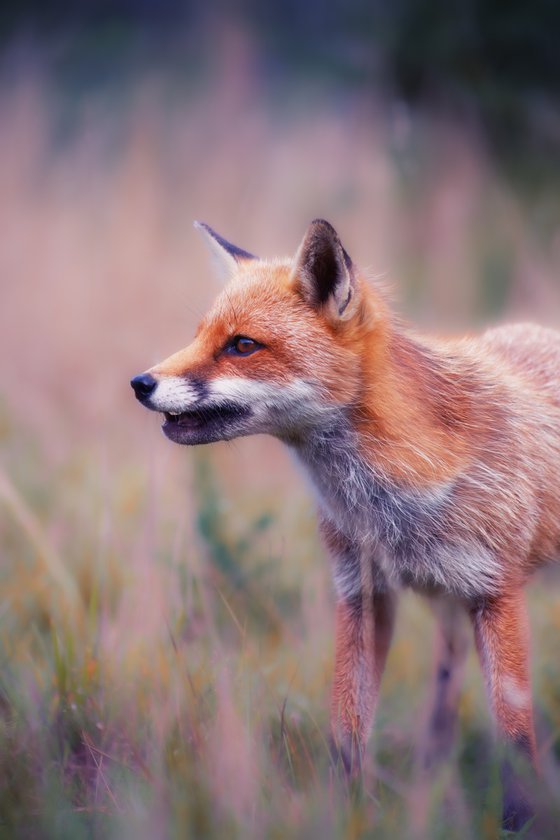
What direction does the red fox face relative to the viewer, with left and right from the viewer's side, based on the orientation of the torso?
facing the viewer and to the left of the viewer
